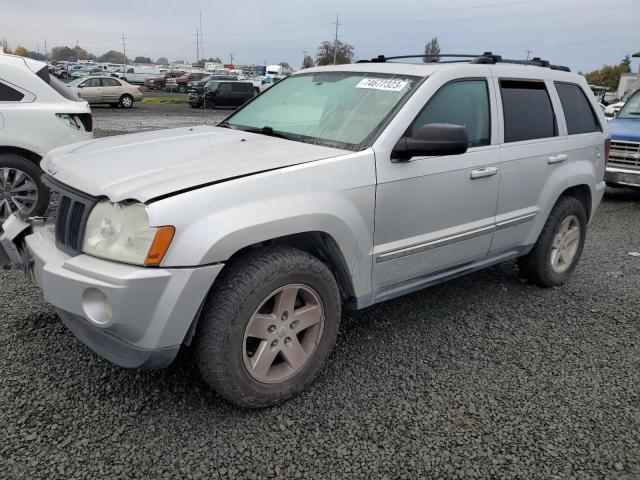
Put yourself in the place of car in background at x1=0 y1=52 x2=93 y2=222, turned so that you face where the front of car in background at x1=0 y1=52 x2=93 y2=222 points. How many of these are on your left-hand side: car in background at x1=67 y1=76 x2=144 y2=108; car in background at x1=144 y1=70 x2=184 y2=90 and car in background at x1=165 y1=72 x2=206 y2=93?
0

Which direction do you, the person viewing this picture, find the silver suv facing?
facing the viewer and to the left of the viewer

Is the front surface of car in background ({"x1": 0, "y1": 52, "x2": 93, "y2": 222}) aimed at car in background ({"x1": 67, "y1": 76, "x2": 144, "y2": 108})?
no

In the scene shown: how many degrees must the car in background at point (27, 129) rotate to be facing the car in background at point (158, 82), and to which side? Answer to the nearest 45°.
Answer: approximately 90° to its right

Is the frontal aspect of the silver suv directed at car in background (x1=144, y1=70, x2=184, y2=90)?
no

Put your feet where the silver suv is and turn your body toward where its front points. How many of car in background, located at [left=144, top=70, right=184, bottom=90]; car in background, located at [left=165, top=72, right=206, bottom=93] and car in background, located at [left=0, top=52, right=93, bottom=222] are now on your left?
0

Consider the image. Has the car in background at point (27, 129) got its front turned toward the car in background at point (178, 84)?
no

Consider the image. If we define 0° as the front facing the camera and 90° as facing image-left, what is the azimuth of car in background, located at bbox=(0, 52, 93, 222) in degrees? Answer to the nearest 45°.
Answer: approximately 90°

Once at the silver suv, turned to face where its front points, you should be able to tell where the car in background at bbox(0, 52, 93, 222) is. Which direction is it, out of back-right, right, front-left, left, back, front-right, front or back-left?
right
